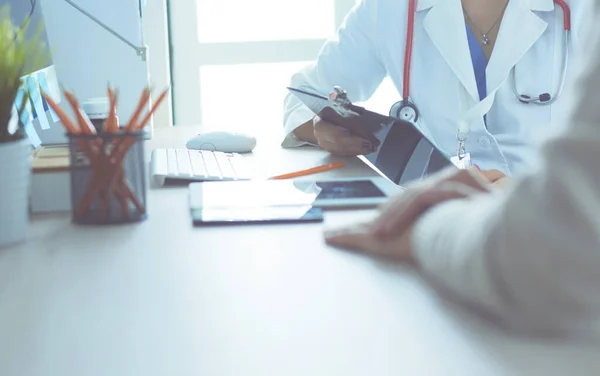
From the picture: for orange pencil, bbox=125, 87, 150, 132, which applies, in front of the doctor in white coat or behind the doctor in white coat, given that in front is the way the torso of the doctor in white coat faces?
in front

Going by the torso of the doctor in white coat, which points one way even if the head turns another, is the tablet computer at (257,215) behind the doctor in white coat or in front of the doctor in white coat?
in front

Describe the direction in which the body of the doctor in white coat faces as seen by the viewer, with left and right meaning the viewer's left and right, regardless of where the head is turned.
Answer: facing the viewer

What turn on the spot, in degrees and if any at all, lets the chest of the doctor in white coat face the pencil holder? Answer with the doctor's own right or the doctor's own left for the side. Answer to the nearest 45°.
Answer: approximately 45° to the doctor's own right

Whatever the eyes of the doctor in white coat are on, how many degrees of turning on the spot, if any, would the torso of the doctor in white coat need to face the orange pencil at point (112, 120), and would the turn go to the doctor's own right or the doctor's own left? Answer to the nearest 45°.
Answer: approximately 45° to the doctor's own right

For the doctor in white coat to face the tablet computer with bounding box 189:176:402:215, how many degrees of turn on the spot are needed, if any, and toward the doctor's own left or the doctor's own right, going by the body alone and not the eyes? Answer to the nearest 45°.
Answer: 0° — they already face it

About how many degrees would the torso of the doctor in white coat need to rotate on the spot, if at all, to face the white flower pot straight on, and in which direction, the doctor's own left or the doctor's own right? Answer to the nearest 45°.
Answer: approximately 45° to the doctor's own right

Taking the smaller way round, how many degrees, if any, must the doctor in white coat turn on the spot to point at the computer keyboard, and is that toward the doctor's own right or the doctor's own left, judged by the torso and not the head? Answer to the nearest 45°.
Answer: approximately 45° to the doctor's own right
